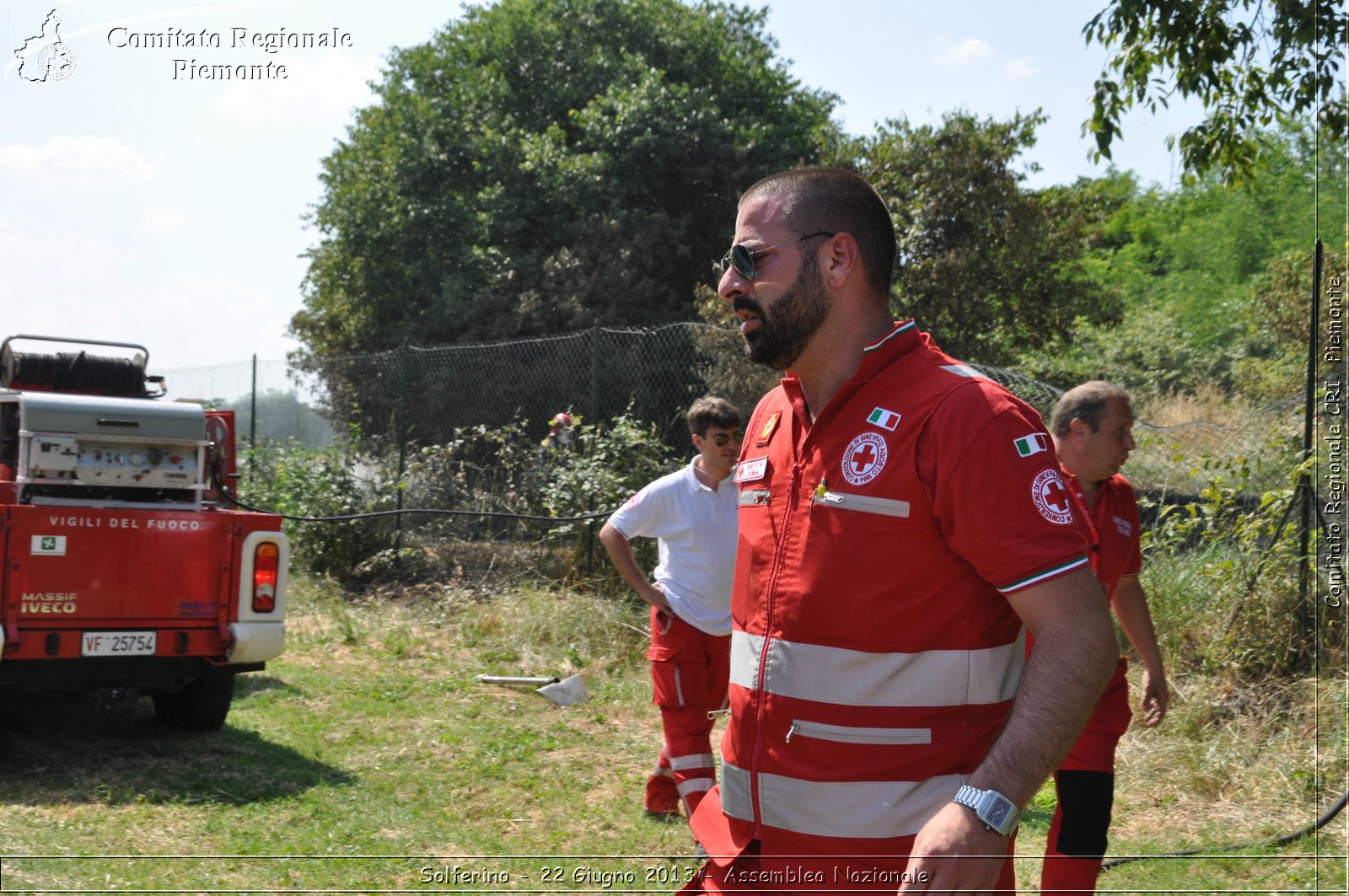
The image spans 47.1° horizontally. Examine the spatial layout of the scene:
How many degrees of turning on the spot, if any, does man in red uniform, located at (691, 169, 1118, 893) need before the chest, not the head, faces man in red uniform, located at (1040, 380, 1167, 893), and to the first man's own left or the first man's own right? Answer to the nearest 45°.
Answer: approximately 135° to the first man's own right

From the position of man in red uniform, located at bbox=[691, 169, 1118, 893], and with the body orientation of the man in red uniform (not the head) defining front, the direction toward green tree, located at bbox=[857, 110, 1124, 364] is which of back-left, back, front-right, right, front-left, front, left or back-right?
back-right

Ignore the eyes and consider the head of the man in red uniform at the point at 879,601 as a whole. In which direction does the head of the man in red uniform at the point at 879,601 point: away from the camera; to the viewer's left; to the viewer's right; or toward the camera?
to the viewer's left

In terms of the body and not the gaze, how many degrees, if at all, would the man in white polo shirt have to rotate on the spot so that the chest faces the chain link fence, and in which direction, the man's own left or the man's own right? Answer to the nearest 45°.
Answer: approximately 135° to the man's own left

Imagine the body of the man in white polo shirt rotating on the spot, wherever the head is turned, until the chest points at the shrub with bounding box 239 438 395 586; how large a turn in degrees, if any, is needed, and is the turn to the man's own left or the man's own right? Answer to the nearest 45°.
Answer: approximately 180°

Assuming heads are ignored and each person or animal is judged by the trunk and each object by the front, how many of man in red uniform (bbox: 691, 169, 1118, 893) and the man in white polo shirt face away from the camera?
0

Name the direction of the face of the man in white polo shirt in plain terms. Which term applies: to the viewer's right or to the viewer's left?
to the viewer's right

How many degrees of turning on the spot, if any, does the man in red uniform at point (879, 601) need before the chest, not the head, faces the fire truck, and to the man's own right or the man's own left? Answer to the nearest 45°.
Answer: approximately 90° to the man's own right

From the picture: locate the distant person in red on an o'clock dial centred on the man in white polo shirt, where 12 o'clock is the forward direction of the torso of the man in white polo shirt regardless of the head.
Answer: The distant person in red is roughly at 7 o'clock from the man in white polo shirt.
